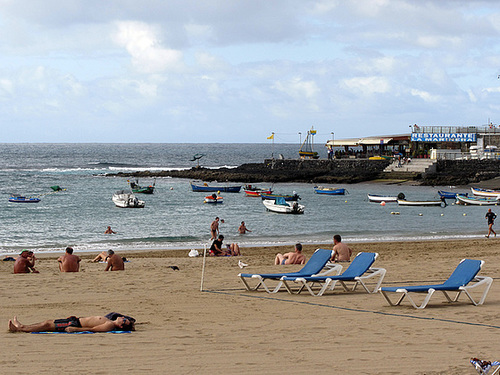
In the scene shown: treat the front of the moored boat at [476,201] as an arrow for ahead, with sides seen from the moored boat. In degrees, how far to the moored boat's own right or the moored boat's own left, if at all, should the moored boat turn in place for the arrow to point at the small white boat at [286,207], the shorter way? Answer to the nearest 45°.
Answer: approximately 45° to the moored boat's own left

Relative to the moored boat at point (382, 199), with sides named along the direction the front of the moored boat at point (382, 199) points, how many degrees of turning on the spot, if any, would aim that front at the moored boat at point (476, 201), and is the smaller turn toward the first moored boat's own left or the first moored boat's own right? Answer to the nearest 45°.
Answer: approximately 180°

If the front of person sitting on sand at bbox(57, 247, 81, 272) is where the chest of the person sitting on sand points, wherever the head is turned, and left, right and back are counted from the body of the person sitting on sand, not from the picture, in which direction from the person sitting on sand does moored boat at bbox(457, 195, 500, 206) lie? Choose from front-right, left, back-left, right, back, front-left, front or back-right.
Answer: front-right

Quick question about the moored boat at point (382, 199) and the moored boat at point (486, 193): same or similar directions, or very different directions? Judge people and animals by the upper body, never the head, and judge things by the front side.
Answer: same or similar directions

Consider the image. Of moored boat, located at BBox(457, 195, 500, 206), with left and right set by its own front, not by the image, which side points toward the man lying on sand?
left

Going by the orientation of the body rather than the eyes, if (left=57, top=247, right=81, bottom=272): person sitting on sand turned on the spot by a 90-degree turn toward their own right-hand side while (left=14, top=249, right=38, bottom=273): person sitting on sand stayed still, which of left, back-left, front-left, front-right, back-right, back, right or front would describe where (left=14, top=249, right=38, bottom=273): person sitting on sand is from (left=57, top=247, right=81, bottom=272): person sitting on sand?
back

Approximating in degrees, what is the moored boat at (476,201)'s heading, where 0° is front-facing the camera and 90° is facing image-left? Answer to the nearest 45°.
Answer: approximately 90°

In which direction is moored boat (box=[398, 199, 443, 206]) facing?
to the viewer's left

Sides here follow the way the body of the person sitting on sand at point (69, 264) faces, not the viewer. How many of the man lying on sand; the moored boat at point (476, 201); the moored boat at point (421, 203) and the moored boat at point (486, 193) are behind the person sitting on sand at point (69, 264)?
1

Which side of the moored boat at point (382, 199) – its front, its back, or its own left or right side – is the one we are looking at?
left

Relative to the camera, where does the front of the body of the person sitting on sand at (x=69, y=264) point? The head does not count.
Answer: away from the camera

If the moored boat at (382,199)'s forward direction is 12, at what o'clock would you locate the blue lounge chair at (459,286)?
The blue lounge chair is roughly at 9 o'clock from the moored boat.

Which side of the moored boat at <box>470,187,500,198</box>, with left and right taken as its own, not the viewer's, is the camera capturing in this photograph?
left

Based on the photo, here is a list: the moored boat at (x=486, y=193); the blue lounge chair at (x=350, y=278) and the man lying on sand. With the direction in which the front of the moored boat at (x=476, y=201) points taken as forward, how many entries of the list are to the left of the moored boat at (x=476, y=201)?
2

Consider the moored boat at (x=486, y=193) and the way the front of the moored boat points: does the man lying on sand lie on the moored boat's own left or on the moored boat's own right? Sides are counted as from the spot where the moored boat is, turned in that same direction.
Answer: on the moored boat's own left

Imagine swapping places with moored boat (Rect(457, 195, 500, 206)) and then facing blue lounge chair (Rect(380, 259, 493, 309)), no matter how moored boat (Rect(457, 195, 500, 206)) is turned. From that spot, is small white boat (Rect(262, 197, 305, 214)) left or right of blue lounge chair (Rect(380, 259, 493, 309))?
right

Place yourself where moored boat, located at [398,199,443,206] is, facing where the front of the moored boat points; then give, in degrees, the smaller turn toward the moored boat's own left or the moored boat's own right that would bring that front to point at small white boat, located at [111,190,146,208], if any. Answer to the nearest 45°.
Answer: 0° — it already faces it

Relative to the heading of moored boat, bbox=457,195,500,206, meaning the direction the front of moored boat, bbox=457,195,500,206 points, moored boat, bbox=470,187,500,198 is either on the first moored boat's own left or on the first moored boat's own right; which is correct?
on the first moored boat's own right

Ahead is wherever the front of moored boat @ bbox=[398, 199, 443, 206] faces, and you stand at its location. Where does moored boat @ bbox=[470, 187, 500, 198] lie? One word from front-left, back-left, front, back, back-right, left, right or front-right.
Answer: back-right

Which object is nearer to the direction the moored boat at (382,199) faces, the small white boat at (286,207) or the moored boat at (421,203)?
the small white boat
